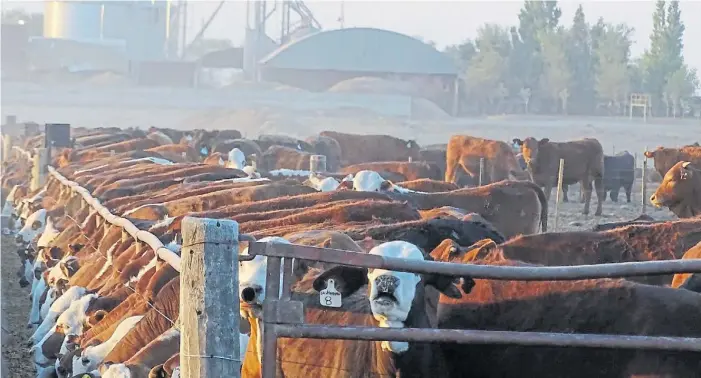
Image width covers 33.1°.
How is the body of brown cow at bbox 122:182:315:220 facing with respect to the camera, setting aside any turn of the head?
to the viewer's left

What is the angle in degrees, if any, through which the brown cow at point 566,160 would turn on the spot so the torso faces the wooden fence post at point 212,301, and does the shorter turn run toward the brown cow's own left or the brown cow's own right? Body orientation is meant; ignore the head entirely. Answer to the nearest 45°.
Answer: approximately 45° to the brown cow's own left

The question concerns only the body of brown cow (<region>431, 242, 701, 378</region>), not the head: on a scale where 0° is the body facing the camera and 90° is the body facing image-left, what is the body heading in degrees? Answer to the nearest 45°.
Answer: approximately 90°

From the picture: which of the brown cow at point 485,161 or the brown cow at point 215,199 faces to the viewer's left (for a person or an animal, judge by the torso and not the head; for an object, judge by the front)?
the brown cow at point 215,199

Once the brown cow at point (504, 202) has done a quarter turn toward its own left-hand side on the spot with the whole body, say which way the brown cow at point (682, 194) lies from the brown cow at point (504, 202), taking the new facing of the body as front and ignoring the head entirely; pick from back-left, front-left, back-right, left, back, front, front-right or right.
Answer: back-left

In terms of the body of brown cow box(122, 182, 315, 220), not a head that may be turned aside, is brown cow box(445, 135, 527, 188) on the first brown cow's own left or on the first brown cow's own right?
on the first brown cow's own right

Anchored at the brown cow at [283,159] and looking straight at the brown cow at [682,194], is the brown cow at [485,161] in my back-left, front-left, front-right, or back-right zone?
front-left

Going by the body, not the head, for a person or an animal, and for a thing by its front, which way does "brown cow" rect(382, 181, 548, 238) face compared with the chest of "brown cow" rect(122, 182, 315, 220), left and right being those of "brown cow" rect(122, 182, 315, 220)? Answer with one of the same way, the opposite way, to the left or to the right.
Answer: the same way

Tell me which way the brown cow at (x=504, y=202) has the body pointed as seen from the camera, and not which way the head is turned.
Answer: to the viewer's left
